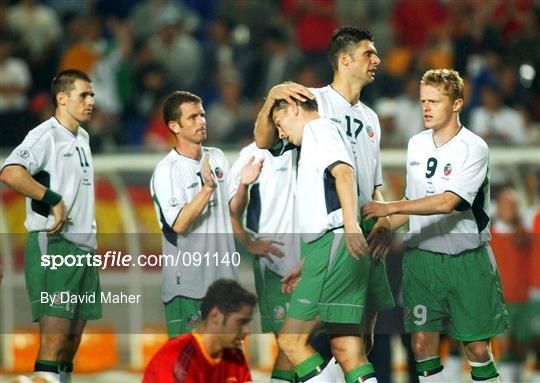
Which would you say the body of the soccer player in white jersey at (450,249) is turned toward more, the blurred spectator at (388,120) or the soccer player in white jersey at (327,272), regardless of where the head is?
the soccer player in white jersey

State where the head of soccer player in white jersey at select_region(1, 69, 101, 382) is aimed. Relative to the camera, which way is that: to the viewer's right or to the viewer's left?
to the viewer's right

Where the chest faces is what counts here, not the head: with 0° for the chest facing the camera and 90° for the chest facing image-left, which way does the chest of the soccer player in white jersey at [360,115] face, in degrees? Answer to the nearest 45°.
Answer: approximately 315°

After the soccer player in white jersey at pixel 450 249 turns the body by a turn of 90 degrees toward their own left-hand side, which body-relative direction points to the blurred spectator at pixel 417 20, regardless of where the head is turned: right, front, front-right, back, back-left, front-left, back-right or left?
back-left

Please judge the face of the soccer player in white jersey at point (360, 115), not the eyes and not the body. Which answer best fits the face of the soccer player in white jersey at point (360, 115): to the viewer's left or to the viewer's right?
to the viewer's right
